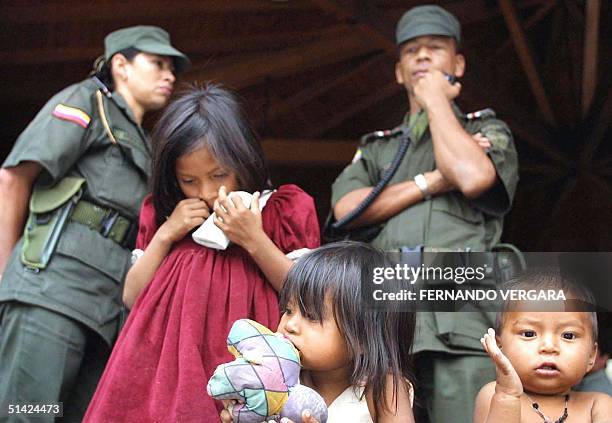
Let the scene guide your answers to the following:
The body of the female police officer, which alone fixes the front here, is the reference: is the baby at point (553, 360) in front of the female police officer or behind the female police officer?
in front

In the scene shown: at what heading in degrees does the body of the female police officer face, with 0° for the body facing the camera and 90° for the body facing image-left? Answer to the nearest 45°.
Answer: approximately 315°

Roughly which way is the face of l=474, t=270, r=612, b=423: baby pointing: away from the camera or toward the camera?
toward the camera

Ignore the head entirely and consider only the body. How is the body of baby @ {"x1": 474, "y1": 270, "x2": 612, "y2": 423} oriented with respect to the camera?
toward the camera

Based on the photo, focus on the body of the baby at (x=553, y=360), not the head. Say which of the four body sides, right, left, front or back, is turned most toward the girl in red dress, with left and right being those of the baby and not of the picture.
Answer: right

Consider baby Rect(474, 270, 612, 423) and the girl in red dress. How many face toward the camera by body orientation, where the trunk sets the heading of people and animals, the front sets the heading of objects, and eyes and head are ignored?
2

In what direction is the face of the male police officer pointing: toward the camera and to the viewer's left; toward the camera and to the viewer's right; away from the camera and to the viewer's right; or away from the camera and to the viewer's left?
toward the camera and to the viewer's left

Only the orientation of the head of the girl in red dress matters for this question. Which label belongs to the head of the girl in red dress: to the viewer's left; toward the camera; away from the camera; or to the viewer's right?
toward the camera

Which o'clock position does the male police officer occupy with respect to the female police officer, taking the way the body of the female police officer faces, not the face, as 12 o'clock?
The male police officer is roughly at 11 o'clock from the female police officer.

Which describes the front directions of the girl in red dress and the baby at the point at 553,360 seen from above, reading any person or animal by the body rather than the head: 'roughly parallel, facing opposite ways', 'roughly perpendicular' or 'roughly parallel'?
roughly parallel
